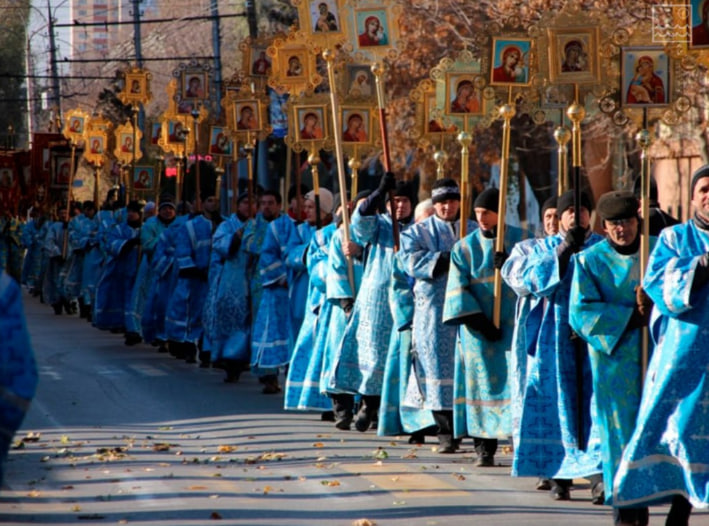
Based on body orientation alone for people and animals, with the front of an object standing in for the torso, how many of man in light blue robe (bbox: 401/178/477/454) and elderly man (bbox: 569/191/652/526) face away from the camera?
0
